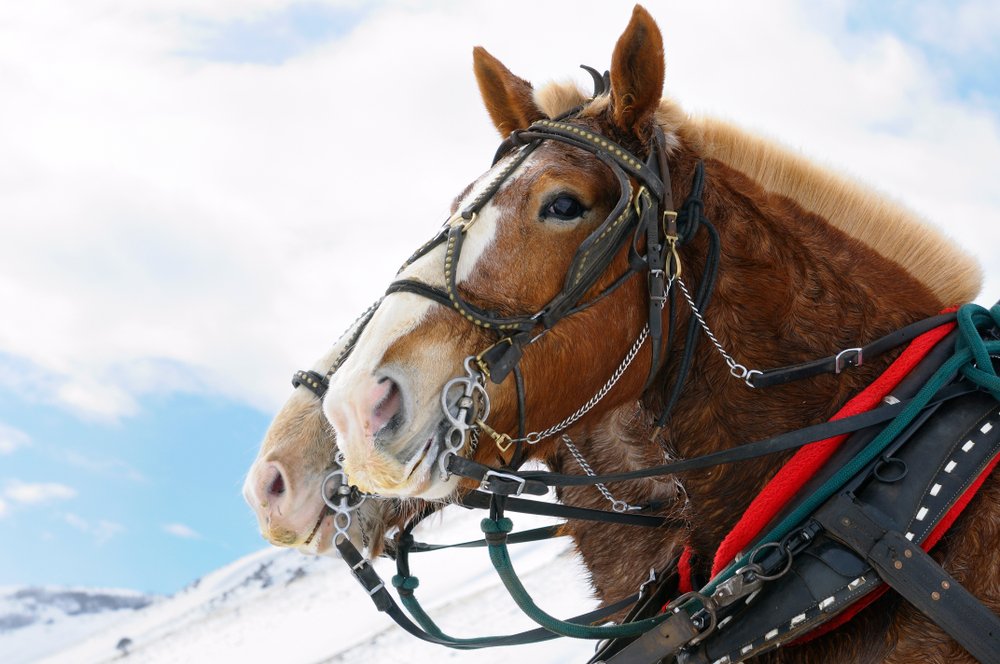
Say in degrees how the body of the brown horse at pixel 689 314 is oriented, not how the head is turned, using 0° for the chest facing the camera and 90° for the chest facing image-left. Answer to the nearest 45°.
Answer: approximately 90°
